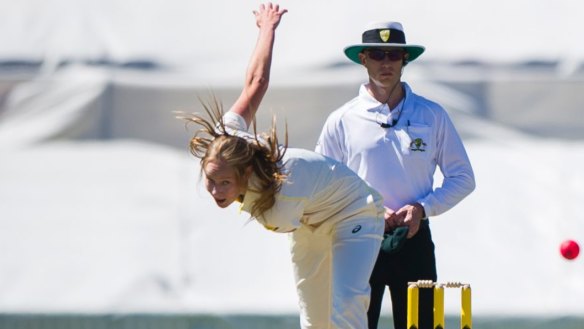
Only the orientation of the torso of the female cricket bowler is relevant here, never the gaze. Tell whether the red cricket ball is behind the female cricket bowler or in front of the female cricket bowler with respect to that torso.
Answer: behind

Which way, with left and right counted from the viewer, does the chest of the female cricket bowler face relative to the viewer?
facing the viewer and to the left of the viewer
